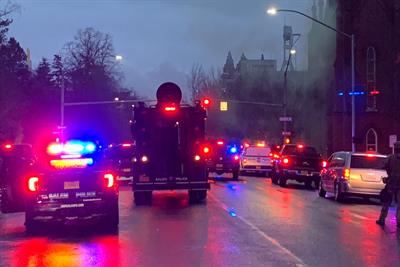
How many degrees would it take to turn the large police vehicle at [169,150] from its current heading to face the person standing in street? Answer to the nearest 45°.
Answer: approximately 135° to its right

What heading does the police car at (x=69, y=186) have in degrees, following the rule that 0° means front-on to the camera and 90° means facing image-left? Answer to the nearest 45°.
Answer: approximately 180°

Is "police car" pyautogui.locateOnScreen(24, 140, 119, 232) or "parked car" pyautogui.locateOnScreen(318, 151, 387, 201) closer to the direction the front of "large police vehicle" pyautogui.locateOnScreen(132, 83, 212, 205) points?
the parked car

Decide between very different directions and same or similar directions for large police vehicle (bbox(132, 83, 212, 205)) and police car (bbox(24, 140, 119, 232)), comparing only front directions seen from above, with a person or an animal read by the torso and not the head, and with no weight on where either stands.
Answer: same or similar directions

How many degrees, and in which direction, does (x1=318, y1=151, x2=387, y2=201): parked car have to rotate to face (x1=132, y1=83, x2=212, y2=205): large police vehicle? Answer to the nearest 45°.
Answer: approximately 90° to its left

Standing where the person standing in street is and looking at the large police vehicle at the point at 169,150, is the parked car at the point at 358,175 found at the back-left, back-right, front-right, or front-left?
front-right

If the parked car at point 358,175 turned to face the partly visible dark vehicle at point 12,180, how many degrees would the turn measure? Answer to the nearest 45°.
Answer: approximately 90° to its left

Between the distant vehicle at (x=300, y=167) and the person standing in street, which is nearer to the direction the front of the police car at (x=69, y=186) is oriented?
the distant vehicle

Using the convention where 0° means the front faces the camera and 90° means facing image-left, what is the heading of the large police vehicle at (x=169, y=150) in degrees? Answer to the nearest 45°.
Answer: approximately 180°

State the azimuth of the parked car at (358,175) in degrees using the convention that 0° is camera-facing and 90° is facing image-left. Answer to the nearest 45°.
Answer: approximately 135°

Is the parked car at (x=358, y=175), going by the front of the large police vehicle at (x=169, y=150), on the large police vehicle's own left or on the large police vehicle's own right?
on the large police vehicle's own right

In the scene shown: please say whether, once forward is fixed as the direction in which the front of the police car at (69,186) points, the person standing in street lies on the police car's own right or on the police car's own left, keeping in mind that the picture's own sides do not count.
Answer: on the police car's own right
